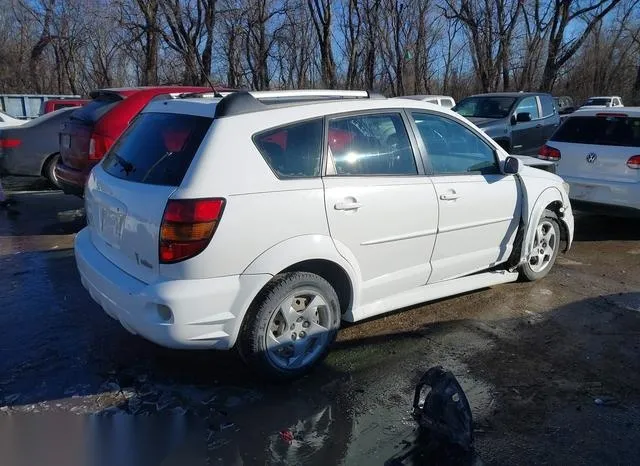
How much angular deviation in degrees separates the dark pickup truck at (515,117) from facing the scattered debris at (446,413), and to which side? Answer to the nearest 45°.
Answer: approximately 45° to its left

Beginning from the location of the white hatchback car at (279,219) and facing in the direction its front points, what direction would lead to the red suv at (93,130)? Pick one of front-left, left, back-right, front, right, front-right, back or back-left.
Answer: left

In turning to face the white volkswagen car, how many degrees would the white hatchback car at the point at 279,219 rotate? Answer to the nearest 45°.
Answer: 0° — it already faces it

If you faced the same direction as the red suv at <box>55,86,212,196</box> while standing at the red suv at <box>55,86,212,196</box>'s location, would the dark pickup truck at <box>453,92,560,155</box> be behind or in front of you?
in front

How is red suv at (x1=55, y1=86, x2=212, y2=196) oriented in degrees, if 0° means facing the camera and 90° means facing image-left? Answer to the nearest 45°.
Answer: approximately 225°

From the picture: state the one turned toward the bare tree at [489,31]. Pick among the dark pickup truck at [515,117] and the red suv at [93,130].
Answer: the red suv

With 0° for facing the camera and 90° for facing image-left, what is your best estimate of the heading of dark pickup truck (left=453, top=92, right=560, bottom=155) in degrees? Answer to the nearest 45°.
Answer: approximately 45°

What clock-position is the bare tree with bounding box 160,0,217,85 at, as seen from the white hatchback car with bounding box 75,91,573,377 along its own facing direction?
The bare tree is roughly at 10 o'clock from the white hatchback car.

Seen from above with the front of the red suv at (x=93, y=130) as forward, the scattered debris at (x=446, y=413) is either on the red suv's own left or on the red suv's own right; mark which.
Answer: on the red suv's own right

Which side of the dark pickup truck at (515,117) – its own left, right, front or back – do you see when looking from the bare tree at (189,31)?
right

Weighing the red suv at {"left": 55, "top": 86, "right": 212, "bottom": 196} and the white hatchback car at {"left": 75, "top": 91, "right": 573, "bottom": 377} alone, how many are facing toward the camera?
0

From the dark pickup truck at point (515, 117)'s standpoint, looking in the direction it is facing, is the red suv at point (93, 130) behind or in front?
in front

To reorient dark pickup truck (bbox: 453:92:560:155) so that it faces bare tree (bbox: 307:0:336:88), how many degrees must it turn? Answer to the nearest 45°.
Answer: approximately 90° to its right

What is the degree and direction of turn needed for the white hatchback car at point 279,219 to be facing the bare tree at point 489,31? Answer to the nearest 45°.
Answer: approximately 45° to its left

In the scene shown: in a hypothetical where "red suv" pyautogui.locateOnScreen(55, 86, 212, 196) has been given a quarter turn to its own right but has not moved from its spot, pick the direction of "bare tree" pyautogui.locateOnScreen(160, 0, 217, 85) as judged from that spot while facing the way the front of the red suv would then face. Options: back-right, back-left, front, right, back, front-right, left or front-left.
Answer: back-left

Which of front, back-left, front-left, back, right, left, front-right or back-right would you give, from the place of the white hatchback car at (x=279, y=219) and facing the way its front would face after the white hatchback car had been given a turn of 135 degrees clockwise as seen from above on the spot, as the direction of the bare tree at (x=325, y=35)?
back

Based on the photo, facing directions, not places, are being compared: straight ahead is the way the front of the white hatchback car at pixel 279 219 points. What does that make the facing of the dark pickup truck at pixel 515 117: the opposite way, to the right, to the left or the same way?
the opposite way

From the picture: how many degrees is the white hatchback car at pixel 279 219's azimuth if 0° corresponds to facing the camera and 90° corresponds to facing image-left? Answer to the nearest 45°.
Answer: approximately 225°
